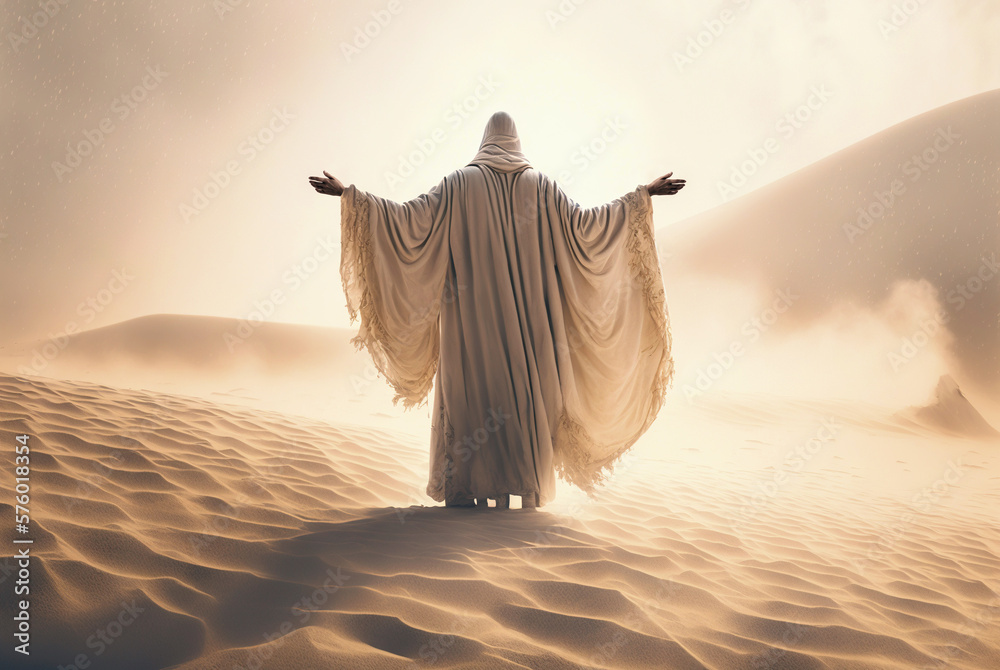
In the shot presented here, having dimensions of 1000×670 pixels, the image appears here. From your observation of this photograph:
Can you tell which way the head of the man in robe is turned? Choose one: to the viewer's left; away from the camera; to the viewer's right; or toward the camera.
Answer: away from the camera

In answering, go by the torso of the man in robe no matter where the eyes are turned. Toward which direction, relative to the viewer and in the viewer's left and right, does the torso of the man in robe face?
facing away from the viewer
